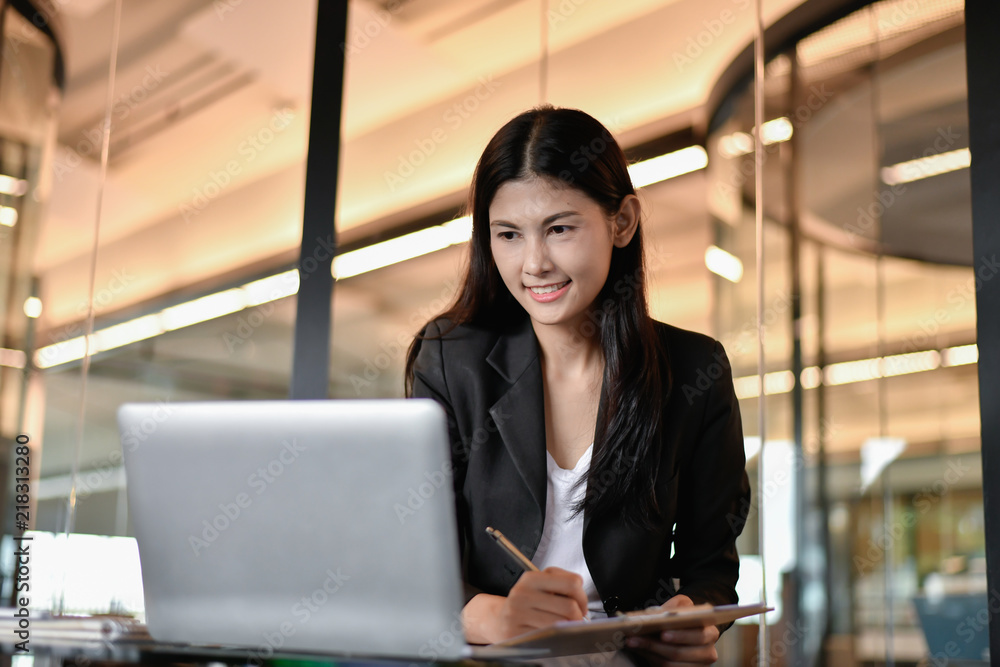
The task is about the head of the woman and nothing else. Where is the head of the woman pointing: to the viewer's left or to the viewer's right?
to the viewer's left

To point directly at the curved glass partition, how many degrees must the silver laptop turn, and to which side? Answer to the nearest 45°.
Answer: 0° — it already faces it

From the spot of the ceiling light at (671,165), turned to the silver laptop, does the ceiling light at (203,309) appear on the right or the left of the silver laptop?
right

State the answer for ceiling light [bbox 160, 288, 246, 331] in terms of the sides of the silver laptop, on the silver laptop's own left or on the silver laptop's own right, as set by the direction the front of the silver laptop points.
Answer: on the silver laptop's own left

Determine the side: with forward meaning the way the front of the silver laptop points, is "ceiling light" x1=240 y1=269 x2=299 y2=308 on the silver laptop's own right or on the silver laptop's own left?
on the silver laptop's own left

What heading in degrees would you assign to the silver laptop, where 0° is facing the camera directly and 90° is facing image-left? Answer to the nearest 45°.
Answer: approximately 225°

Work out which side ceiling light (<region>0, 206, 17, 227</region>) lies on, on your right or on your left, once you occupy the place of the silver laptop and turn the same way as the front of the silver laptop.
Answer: on your left
